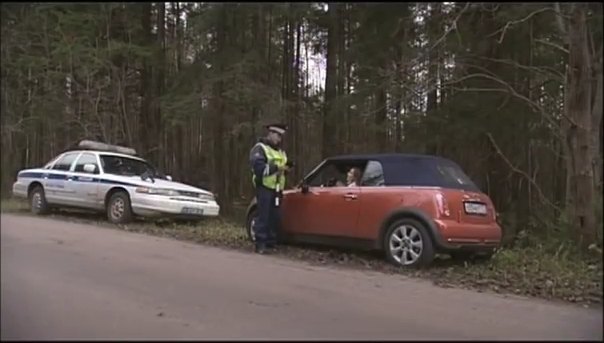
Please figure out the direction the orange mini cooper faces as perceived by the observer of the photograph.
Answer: facing away from the viewer and to the left of the viewer

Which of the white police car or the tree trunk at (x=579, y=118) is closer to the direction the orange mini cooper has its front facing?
the white police car

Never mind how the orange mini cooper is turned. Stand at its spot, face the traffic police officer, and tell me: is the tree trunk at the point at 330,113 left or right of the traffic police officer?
right

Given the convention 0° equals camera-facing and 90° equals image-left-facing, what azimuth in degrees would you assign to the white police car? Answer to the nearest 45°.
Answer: approximately 315°

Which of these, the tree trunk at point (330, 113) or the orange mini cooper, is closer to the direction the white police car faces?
the orange mini cooper

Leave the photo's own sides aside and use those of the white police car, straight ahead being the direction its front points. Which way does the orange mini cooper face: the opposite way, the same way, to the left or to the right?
the opposite way
